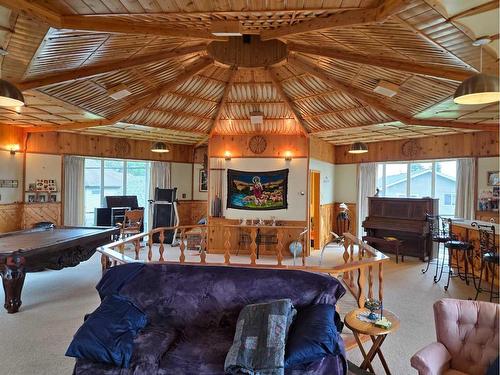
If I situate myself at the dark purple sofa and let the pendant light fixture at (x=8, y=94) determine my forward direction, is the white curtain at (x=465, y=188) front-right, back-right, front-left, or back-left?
back-right

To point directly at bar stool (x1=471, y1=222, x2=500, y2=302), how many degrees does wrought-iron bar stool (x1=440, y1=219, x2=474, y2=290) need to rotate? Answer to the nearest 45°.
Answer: approximately 45° to its right

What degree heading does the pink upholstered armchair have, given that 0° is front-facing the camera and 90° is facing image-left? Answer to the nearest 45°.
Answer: approximately 45°

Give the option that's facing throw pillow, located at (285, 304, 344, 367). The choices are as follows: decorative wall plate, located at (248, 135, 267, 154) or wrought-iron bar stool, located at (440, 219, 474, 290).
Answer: the decorative wall plate

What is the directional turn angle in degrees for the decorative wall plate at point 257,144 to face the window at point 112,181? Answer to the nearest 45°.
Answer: approximately 90° to its right

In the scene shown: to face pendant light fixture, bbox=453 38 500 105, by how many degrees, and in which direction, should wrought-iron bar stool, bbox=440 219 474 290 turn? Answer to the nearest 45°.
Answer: approximately 90° to its right

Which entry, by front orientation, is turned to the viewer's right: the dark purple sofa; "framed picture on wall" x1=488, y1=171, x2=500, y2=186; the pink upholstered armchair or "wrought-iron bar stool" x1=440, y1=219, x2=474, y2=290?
the wrought-iron bar stool

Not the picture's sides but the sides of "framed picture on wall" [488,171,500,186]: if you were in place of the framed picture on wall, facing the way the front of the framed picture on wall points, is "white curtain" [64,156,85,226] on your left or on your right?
on your right

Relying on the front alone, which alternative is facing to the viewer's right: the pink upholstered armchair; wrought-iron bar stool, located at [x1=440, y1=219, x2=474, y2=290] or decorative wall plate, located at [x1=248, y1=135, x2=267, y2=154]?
the wrought-iron bar stool

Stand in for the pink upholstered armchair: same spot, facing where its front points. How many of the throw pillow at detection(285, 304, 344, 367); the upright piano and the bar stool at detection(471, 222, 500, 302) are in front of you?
1

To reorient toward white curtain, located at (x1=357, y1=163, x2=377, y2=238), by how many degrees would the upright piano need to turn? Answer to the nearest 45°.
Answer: approximately 90° to its right

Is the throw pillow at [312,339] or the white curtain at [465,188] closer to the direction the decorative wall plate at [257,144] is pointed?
the throw pillow

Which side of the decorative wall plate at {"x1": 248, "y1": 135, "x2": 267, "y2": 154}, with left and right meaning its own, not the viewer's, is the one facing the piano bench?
left
